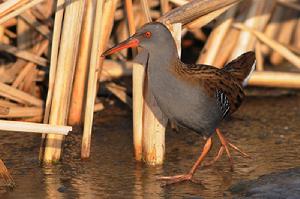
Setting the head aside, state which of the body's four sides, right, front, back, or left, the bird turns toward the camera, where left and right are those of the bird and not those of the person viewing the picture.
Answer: left
